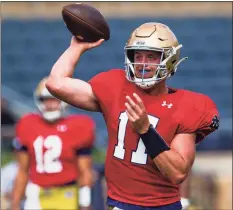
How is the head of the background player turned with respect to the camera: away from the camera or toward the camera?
toward the camera

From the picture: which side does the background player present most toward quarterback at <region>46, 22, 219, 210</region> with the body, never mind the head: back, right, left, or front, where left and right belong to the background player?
front

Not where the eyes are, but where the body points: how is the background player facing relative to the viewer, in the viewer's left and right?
facing the viewer
